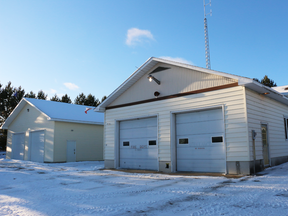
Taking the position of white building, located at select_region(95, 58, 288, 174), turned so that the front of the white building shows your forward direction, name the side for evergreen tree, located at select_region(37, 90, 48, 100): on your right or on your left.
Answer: on your right

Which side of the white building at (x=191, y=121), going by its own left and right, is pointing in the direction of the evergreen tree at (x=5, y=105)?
right

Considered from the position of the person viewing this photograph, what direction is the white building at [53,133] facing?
facing the viewer and to the left of the viewer

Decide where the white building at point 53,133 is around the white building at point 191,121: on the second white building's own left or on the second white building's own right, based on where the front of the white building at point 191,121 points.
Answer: on the second white building's own right

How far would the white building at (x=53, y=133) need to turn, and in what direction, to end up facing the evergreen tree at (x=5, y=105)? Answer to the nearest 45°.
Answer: approximately 135° to its right

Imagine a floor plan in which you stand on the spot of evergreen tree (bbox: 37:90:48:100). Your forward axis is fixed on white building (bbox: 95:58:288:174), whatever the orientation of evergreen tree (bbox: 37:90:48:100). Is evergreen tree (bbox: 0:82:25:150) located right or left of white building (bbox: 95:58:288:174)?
right

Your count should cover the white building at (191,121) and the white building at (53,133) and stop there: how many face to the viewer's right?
0

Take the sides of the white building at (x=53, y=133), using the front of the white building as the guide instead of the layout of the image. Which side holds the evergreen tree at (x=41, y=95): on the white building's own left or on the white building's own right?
on the white building's own right
